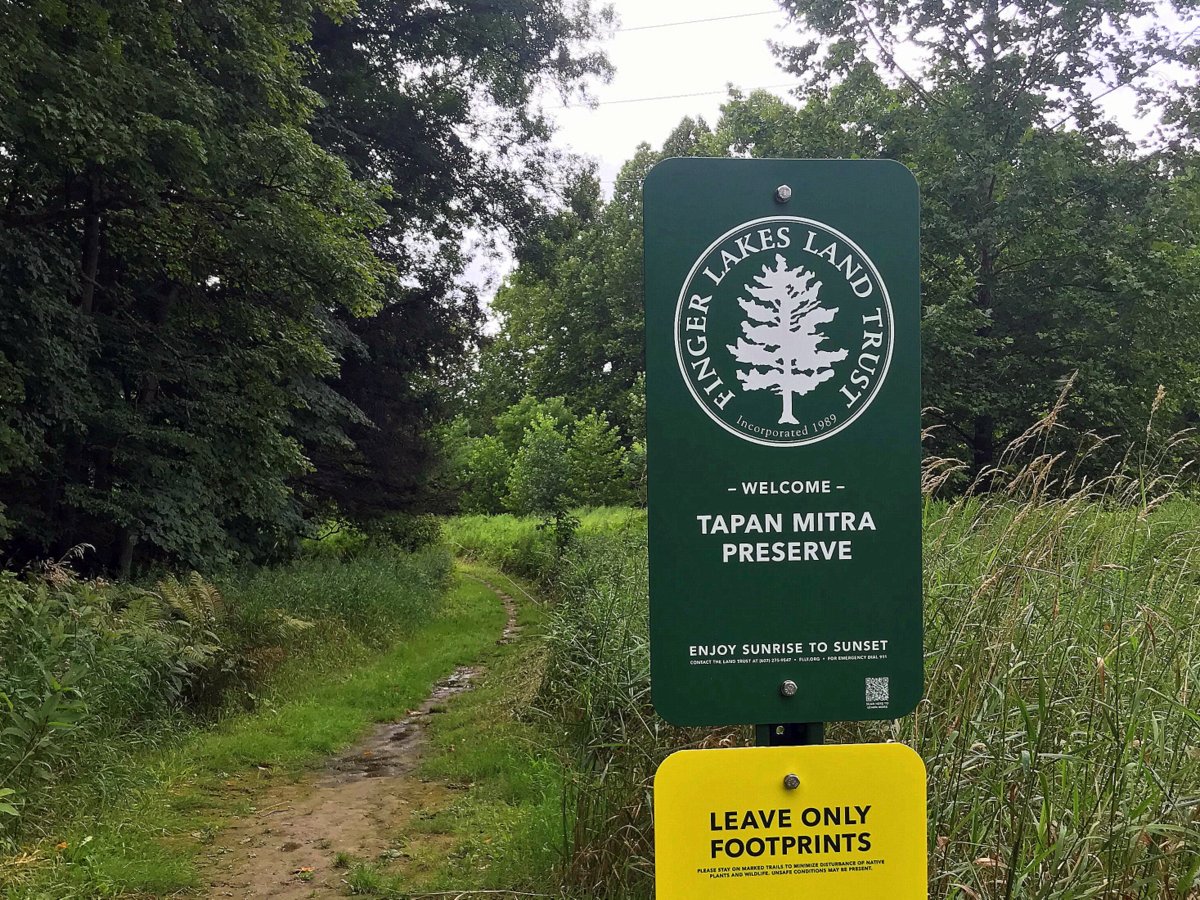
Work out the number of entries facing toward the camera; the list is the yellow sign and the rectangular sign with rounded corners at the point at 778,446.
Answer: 2

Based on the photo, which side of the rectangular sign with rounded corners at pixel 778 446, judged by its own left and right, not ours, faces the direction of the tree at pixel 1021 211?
back

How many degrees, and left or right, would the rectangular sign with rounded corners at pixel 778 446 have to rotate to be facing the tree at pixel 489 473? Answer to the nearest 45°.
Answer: approximately 180°

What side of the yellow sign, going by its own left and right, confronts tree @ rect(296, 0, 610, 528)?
back

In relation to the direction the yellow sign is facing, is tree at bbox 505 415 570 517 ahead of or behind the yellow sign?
behind

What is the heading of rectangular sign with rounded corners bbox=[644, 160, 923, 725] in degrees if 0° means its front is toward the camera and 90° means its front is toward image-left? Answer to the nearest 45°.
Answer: approximately 0°

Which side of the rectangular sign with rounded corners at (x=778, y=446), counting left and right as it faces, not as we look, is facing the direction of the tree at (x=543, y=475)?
back

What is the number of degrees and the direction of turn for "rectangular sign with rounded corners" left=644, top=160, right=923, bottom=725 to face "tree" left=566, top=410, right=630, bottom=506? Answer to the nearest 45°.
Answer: approximately 180°

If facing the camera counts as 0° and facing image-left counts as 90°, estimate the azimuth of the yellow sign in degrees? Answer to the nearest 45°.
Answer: approximately 0°
